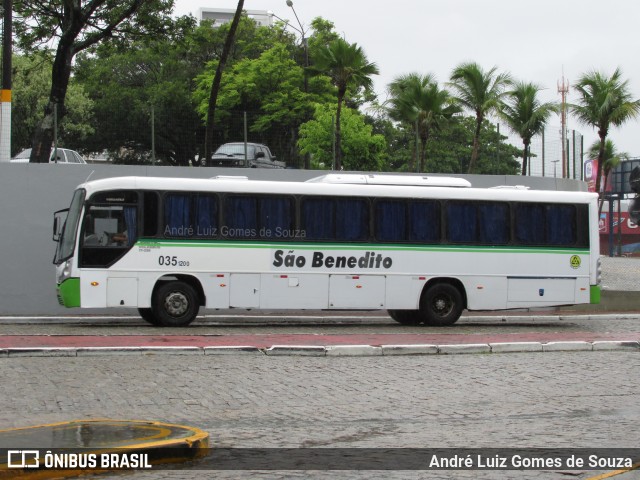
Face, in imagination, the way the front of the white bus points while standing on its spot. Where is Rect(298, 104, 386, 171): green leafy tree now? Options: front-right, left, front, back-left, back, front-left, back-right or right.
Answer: right

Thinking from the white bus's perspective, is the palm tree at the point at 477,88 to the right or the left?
on its right

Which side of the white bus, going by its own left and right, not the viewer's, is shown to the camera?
left

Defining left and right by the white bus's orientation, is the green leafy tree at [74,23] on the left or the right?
on its right

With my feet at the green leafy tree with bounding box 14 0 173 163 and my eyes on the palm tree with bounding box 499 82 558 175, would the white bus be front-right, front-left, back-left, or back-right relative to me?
front-right

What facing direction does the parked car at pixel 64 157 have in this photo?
to the viewer's left

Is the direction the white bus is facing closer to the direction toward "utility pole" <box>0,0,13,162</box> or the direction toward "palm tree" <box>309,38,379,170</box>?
the utility pole

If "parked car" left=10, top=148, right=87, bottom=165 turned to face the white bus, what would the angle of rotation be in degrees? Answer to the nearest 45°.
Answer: approximately 135° to its left

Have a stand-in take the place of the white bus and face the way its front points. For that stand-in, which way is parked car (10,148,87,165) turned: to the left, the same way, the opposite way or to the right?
the same way

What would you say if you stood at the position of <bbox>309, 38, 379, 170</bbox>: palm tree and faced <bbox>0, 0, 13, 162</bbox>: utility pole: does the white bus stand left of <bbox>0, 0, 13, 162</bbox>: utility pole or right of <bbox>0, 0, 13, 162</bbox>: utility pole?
left
